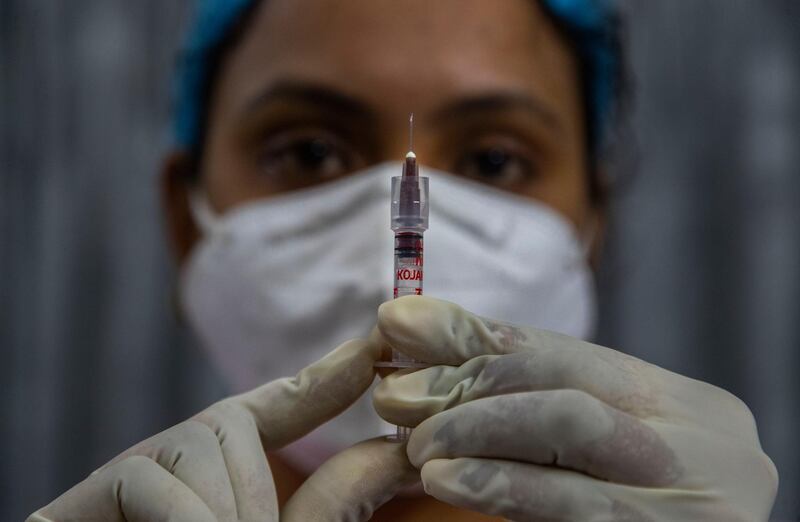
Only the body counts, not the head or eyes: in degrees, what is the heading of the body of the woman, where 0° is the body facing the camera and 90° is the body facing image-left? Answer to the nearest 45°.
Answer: approximately 0°
